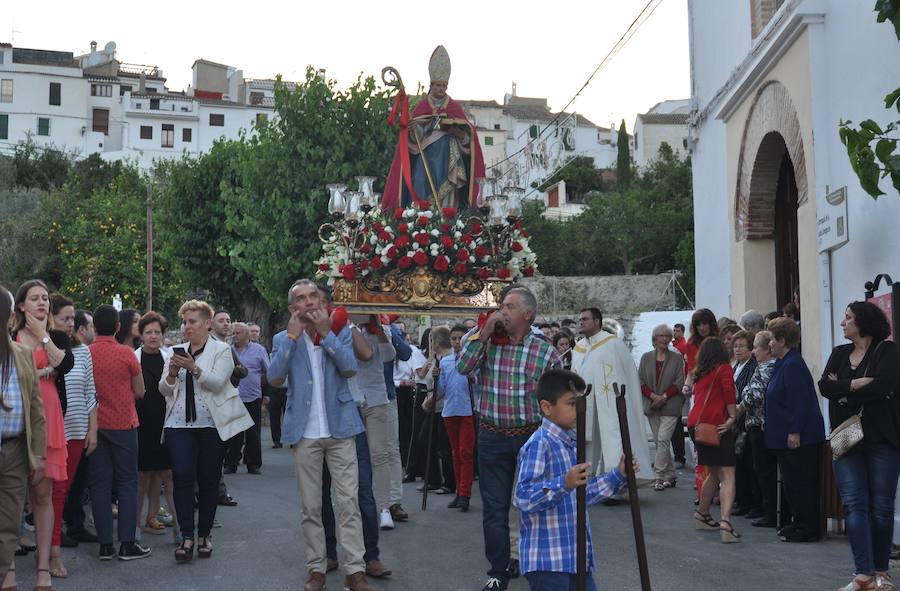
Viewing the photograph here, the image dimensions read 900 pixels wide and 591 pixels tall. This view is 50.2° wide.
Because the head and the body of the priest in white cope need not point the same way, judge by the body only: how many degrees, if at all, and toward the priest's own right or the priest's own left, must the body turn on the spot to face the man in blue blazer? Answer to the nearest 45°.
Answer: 0° — they already face them

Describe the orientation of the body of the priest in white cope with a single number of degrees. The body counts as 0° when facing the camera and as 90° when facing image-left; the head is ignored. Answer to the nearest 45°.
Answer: approximately 45°

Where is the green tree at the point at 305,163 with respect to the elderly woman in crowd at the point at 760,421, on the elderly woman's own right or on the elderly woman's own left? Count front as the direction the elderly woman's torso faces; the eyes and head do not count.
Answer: on the elderly woman's own right

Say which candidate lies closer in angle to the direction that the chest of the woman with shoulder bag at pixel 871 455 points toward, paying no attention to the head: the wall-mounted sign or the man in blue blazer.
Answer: the man in blue blazer

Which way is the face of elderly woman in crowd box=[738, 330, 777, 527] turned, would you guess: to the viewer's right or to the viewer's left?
to the viewer's left

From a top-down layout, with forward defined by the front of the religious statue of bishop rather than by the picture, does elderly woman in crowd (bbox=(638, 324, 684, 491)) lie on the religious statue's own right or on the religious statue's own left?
on the religious statue's own left

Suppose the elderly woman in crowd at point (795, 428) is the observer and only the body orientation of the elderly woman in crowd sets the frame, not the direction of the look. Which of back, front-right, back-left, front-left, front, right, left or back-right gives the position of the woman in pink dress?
front-left

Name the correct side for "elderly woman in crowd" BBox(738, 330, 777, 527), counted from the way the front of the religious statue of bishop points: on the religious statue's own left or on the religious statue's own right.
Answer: on the religious statue's own left

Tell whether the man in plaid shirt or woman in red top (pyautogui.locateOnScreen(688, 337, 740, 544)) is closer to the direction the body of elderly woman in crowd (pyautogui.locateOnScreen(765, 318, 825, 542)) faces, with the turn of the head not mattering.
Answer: the woman in red top

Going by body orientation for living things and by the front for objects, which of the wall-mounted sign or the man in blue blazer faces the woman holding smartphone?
the wall-mounted sign

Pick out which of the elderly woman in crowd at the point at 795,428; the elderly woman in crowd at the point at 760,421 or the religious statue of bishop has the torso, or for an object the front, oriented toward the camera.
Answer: the religious statue of bishop
